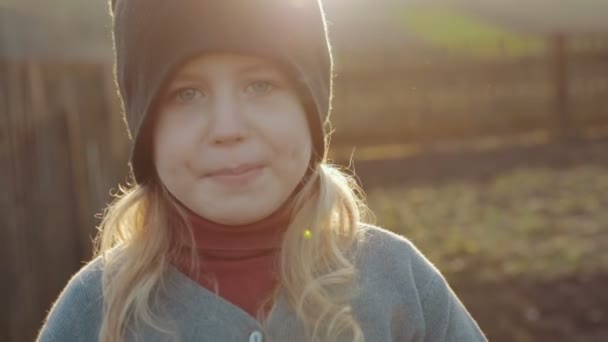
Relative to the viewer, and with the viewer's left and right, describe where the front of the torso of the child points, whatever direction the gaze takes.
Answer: facing the viewer

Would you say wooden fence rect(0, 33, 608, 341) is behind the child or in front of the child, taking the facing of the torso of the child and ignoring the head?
behind
